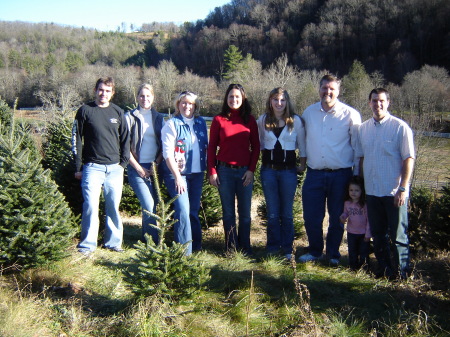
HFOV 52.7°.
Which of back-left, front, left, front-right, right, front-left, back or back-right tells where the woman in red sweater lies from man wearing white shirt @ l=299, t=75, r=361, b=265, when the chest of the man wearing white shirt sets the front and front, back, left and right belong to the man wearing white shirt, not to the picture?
right

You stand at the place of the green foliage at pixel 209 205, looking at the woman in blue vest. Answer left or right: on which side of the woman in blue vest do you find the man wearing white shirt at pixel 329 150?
left

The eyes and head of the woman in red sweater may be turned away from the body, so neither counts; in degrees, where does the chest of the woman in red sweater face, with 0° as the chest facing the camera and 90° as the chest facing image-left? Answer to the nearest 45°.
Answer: approximately 0°

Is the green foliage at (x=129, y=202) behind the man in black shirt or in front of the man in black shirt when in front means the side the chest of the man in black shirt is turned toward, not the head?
behind

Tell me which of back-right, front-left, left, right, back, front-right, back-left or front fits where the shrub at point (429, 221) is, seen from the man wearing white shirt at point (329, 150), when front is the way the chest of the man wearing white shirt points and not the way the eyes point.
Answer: back-left

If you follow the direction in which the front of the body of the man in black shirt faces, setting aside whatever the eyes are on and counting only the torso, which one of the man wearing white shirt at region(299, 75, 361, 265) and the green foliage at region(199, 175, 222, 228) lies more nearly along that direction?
the man wearing white shirt

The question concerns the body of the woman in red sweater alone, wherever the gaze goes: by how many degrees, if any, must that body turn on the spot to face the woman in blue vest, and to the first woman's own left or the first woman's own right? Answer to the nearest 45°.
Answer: approximately 90° to the first woman's own right

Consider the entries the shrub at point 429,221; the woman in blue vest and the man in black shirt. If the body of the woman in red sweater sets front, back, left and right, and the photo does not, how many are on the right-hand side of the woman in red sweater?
2

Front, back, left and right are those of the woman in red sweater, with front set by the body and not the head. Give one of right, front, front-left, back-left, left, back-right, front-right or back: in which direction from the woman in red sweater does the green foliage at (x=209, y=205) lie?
back
